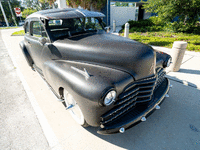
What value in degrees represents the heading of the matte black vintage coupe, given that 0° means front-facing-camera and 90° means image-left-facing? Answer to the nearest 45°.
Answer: approximately 315°

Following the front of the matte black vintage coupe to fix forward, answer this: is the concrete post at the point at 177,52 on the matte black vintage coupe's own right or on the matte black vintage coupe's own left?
on the matte black vintage coupe's own left
